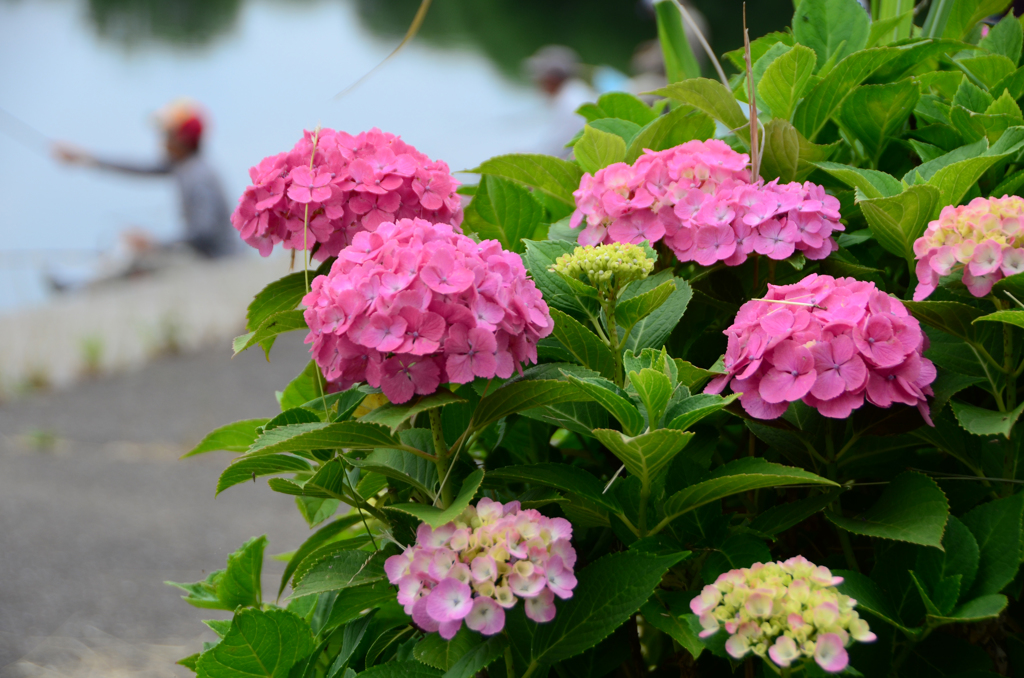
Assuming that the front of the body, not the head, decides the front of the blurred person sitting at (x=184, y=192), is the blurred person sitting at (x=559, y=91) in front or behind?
behind

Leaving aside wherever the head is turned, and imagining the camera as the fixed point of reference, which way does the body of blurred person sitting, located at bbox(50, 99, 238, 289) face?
to the viewer's left

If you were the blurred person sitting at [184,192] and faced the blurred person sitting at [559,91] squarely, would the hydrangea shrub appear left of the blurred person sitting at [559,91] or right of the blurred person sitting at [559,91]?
right

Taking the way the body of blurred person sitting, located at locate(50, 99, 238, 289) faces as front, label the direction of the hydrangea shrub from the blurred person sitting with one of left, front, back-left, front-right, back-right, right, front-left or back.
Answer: left
